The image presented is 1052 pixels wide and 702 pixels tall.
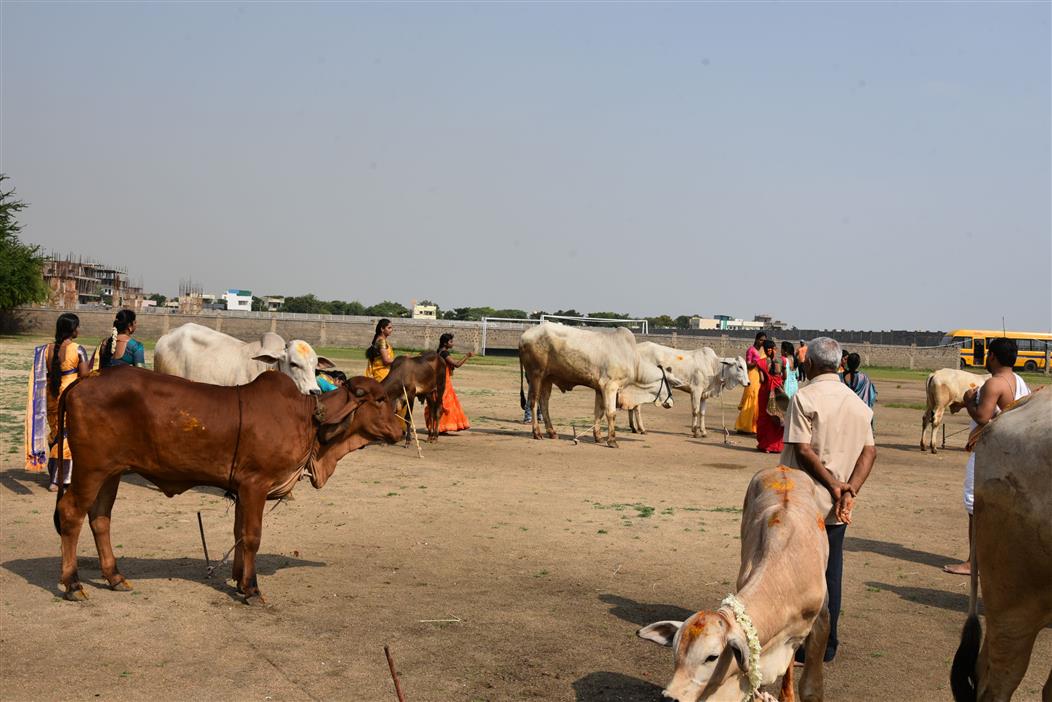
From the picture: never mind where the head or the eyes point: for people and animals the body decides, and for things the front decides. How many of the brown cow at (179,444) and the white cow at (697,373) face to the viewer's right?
2

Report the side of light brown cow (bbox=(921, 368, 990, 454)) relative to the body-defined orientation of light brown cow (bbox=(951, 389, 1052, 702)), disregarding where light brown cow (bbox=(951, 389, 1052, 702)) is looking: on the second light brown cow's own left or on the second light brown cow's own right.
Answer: on the second light brown cow's own left

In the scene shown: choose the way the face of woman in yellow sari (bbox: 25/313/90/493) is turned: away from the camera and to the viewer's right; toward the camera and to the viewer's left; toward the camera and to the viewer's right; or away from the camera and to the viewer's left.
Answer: away from the camera and to the viewer's right

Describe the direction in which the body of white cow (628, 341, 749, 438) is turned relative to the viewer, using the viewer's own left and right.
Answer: facing to the right of the viewer

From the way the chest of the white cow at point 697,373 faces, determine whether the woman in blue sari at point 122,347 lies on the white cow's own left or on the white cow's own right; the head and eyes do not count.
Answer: on the white cow's own right

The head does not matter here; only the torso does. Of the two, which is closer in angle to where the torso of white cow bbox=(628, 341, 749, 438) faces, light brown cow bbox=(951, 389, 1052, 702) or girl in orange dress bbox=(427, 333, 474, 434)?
the light brown cow

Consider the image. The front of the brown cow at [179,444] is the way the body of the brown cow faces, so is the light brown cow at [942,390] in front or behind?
in front

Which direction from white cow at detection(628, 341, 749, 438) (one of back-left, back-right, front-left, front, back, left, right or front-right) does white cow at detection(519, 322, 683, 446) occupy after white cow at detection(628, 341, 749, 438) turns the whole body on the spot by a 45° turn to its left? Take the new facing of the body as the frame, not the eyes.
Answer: back

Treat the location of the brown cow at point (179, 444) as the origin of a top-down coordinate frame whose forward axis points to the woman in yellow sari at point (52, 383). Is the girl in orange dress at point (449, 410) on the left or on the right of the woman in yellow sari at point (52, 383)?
right

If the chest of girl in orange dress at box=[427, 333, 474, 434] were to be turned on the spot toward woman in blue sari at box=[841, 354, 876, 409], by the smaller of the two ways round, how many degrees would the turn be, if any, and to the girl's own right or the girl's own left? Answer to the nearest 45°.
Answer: approximately 45° to the girl's own right

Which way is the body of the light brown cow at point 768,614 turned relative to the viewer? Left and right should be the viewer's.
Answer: facing the viewer and to the left of the viewer

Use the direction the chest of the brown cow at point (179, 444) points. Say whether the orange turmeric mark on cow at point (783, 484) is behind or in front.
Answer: in front

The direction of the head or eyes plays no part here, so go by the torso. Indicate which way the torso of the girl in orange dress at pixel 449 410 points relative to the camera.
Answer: to the viewer's right

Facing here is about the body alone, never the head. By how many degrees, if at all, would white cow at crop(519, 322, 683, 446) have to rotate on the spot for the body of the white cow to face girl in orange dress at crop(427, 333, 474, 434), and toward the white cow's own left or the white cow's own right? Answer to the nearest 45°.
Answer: approximately 180°
